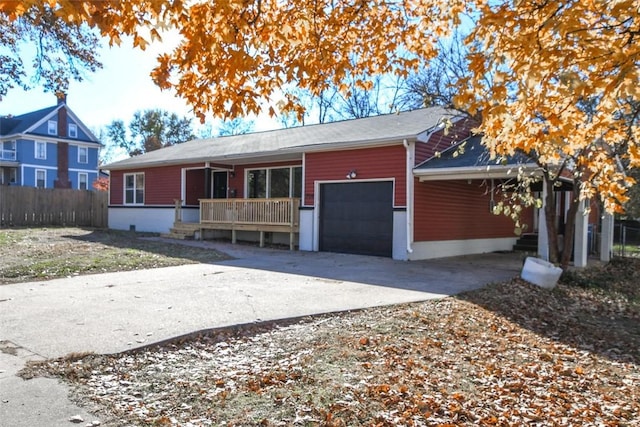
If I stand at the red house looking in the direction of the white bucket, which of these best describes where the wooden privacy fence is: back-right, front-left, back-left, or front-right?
back-right

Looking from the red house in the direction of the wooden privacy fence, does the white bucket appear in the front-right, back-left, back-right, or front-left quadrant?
back-left

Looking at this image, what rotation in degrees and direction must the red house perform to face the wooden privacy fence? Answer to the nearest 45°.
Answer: approximately 90° to its right

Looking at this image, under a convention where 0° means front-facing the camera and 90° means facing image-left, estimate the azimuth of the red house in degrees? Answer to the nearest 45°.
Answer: approximately 45°

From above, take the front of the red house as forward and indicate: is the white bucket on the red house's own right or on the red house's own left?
on the red house's own left

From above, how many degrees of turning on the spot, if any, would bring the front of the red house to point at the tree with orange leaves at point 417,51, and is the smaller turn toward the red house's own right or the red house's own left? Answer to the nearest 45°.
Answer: approximately 45° to the red house's own left
